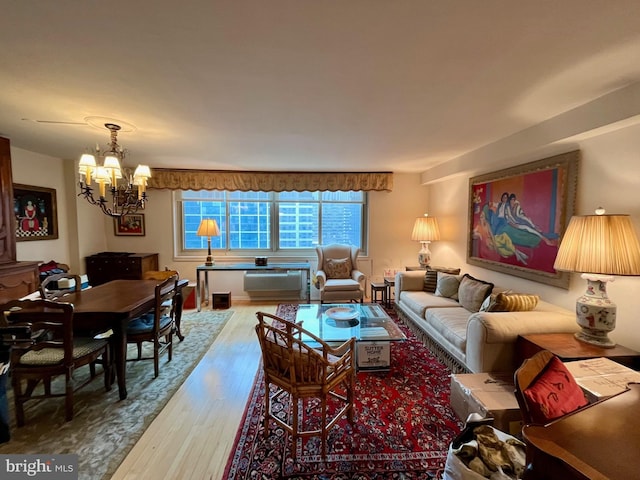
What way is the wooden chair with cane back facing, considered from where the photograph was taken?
facing away from the viewer and to the right of the viewer

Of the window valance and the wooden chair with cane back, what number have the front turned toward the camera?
1

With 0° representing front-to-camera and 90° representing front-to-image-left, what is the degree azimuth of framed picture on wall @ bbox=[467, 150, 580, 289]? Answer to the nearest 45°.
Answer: approximately 45°

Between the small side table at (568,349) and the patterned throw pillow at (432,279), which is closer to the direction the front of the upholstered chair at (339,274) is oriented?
the small side table

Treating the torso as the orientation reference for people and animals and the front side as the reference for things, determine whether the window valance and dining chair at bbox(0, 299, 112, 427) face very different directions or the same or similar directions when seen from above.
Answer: very different directions

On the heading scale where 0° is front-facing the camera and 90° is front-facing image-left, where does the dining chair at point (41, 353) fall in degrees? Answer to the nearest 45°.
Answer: approximately 225°

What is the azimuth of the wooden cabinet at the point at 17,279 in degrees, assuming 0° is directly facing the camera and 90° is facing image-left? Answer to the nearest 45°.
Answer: approximately 315°

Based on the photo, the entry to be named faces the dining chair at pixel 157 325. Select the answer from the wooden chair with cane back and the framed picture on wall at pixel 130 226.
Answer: the framed picture on wall

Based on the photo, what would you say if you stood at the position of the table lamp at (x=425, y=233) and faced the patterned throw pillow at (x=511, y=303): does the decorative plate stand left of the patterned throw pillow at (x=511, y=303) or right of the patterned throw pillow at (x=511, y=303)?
right

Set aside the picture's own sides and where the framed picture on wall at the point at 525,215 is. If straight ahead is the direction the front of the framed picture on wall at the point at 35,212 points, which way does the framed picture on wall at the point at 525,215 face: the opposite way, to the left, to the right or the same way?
the opposite way

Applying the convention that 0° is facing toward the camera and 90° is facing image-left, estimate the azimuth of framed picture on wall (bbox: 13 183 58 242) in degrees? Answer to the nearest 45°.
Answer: approximately 315°

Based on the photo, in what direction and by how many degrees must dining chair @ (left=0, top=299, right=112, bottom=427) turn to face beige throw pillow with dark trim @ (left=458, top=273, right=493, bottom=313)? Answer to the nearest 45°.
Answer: approximately 90° to its right

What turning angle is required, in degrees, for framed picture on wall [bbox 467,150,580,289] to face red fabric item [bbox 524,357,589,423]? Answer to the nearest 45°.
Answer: approximately 45° to its left

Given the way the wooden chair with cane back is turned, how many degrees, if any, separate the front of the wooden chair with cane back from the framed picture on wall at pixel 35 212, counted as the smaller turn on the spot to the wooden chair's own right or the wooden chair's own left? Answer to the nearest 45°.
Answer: approximately 90° to the wooden chair's own left
